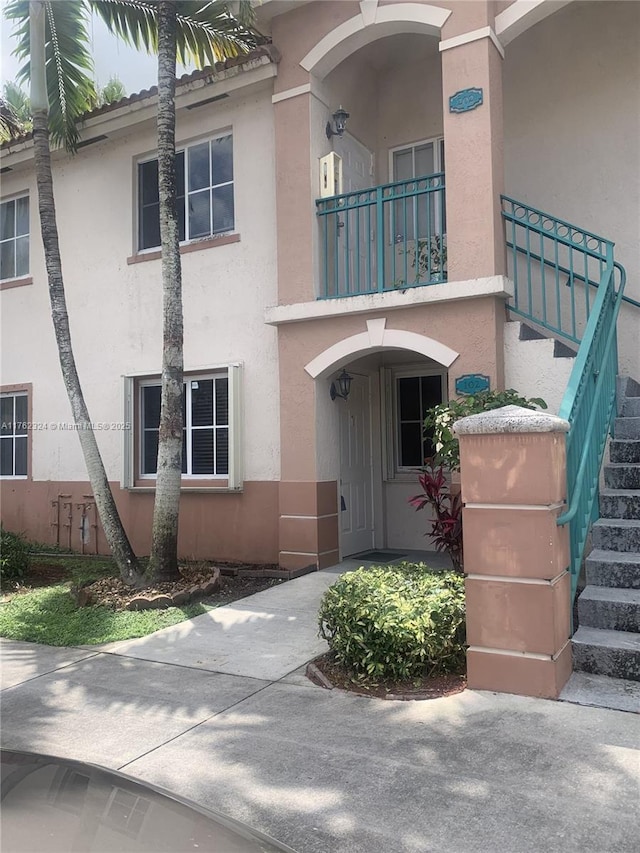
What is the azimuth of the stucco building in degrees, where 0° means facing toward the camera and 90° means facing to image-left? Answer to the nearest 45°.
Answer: approximately 45°

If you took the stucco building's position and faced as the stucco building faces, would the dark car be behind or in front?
in front

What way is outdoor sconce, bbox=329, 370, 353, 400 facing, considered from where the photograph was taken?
facing the viewer and to the right of the viewer

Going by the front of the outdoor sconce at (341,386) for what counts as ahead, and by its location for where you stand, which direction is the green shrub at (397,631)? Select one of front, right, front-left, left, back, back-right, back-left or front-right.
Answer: front-right

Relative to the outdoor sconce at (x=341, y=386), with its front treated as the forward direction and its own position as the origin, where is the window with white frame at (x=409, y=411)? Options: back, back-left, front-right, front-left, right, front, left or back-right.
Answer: left

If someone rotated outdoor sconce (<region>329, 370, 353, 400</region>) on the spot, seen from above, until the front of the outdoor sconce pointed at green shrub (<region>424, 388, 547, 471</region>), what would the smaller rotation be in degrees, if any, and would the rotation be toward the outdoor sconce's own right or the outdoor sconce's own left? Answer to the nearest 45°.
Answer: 0° — it already faces it

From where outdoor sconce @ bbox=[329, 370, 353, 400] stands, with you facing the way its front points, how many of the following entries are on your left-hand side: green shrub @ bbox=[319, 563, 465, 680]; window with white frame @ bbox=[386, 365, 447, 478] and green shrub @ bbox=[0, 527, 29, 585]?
1

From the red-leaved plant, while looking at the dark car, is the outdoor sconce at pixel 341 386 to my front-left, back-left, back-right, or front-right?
back-right

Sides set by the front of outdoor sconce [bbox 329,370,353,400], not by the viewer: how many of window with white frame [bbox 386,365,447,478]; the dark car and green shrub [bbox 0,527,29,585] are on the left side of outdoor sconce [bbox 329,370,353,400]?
1
